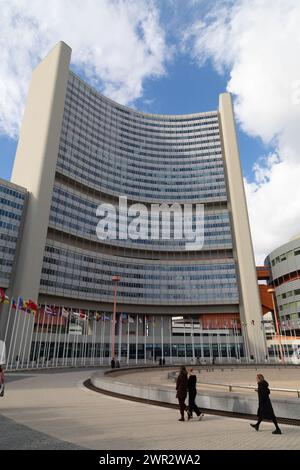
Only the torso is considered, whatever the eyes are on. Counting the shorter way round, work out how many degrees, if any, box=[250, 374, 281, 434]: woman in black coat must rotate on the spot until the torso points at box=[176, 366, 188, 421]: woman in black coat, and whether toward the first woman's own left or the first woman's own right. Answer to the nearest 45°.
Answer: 0° — they already face them

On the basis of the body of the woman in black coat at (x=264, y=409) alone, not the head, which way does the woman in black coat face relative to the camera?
to the viewer's left
